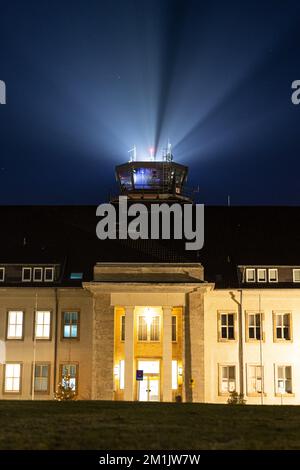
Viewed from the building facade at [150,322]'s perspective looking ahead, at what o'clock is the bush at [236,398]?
The bush is roughly at 10 o'clock from the building facade.

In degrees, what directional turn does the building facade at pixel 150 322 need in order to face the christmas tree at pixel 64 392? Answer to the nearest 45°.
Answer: approximately 45° to its right

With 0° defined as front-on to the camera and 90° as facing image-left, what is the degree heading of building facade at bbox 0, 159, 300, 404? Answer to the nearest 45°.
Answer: approximately 0°
